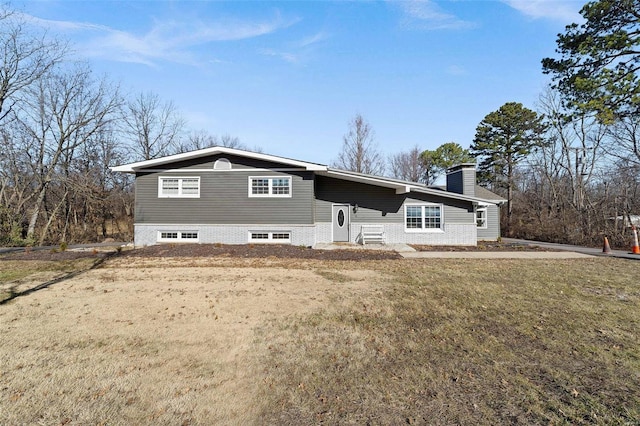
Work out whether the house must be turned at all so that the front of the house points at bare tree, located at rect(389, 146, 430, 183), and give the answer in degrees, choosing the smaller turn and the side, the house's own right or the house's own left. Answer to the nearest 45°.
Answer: approximately 135° to the house's own left

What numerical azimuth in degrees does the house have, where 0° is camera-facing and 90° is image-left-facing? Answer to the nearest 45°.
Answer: approximately 0°
